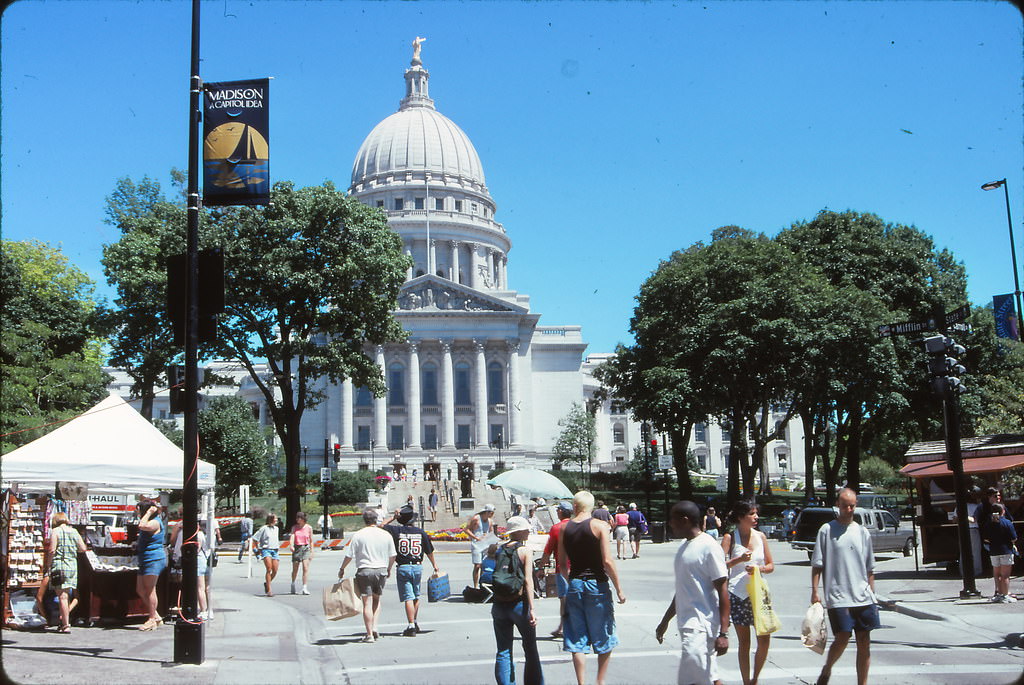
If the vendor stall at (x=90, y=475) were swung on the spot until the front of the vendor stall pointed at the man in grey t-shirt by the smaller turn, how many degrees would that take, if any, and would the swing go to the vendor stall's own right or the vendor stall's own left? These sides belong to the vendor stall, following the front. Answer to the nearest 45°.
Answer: approximately 45° to the vendor stall's own left

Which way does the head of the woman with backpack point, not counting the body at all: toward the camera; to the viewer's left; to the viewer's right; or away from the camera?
away from the camera

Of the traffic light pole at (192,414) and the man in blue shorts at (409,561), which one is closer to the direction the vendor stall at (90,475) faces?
the traffic light pole

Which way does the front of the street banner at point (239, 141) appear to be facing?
toward the camera

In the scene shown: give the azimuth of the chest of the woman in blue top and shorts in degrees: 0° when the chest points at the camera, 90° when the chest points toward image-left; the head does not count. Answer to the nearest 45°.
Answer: approximately 90°

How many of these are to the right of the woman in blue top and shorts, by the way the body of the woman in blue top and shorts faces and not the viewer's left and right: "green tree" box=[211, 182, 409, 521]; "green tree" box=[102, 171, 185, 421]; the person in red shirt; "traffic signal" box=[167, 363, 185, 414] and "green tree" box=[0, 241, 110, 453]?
3

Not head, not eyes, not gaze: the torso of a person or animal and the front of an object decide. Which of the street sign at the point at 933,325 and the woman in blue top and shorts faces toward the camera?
the street sign

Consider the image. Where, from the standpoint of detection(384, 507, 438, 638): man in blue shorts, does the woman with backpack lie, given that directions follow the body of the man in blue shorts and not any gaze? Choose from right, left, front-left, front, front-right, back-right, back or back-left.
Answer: back

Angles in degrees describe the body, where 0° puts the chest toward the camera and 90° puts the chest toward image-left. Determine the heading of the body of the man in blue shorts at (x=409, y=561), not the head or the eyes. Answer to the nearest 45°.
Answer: approximately 180°

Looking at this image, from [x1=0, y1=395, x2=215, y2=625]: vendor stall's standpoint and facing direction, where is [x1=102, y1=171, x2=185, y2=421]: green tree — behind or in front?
behind

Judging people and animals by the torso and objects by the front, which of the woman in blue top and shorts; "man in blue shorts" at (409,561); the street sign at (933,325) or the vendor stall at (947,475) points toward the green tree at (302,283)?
the man in blue shorts

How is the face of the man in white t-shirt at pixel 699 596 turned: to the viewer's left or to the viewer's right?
to the viewer's left

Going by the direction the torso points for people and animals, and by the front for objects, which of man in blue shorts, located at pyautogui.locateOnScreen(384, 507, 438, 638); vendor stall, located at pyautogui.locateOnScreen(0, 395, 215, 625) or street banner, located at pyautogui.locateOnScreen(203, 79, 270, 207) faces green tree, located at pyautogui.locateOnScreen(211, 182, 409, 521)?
the man in blue shorts

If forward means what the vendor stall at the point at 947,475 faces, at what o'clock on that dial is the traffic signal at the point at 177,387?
The traffic signal is roughly at 11 o'clock from the vendor stall.

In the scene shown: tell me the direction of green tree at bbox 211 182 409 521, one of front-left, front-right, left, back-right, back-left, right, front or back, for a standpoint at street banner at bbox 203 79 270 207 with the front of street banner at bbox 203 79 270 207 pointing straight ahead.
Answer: back
